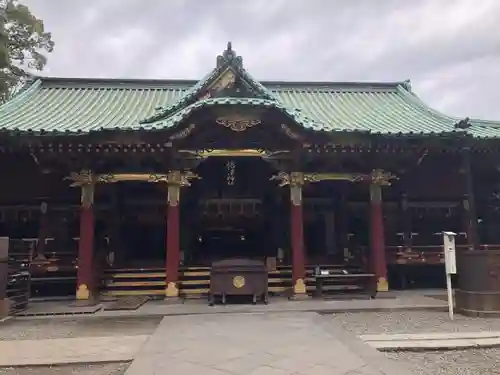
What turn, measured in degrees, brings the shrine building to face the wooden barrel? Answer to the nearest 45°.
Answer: approximately 45° to its left

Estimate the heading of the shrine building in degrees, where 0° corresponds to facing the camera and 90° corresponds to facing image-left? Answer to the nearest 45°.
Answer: approximately 0°

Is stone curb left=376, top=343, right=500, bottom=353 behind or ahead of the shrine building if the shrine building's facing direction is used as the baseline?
ahead
